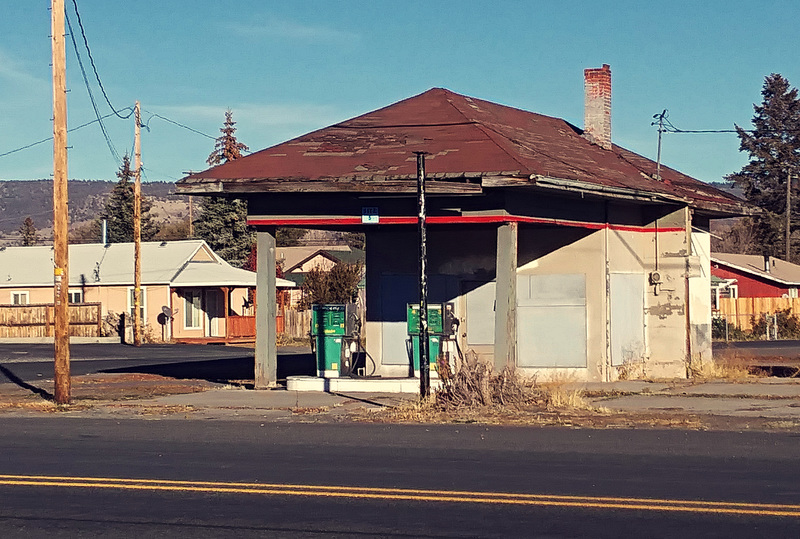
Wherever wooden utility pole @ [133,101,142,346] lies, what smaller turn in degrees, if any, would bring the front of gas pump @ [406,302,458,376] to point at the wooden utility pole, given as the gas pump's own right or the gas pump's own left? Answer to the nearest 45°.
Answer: approximately 135° to the gas pump's own right

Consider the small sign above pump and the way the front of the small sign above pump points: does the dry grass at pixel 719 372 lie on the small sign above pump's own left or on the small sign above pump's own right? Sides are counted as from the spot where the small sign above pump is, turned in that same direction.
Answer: on the small sign above pump's own left

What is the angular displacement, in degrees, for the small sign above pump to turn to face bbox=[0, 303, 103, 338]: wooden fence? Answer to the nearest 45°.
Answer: approximately 135° to its right

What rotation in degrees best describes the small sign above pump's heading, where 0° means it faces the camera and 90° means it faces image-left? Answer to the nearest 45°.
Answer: approximately 0°

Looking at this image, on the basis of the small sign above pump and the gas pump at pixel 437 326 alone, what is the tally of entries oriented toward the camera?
2

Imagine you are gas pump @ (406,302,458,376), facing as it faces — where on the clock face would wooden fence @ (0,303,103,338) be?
The wooden fence is roughly at 5 o'clock from the gas pump.

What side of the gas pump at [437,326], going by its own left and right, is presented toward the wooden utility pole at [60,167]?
right

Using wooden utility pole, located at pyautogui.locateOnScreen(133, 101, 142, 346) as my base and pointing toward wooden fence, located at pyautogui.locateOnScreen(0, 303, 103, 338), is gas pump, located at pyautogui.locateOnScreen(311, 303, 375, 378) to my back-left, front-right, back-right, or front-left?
back-left

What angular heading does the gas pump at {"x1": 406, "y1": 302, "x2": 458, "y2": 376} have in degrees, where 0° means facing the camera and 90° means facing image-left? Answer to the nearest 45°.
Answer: approximately 0°

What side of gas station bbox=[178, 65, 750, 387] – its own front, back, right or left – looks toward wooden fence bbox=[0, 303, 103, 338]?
right
